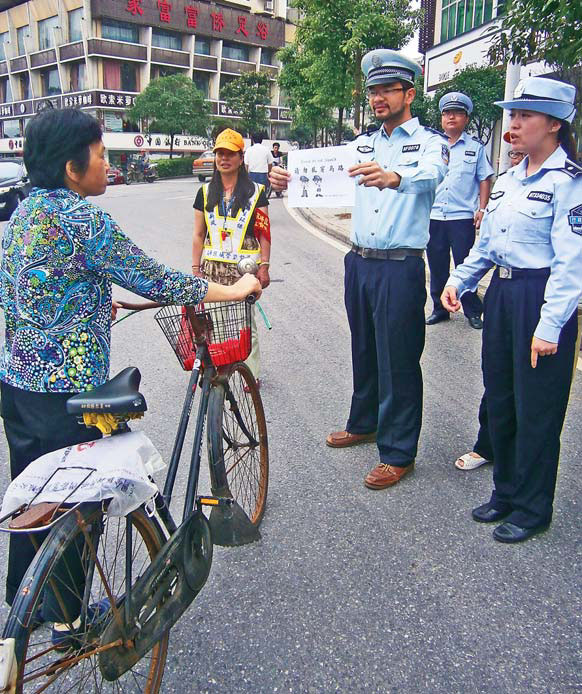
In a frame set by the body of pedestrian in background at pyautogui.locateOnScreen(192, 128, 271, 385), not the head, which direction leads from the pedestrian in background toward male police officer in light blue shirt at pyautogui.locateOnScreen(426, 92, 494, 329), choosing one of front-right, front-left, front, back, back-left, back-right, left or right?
back-left

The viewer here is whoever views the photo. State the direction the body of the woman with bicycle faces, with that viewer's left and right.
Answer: facing away from the viewer and to the right of the viewer

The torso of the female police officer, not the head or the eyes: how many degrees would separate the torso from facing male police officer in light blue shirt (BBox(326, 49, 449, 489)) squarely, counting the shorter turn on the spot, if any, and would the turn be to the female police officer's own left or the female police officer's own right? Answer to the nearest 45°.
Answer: approximately 90° to the female police officer's own right

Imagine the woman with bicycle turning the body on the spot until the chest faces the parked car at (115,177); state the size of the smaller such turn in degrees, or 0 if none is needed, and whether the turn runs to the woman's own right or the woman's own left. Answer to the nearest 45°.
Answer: approximately 45° to the woman's own left

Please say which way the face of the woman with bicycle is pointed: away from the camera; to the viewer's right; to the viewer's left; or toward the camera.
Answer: to the viewer's right

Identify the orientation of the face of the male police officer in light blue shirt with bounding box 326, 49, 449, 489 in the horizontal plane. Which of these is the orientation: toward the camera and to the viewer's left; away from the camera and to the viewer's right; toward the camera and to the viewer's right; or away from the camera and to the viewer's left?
toward the camera and to the viewer's left

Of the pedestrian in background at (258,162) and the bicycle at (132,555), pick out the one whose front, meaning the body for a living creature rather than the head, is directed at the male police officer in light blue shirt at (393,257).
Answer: the bicycle

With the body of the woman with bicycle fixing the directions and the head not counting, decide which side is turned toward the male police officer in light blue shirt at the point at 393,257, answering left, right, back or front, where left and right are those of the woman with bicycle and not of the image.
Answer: front

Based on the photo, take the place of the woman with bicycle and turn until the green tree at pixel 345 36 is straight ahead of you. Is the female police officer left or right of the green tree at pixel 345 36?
right

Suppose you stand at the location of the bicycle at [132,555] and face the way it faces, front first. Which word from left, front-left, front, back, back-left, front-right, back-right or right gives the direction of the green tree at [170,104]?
front-left

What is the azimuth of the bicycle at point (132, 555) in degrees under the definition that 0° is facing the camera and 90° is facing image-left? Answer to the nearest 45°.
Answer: approximately 225°
